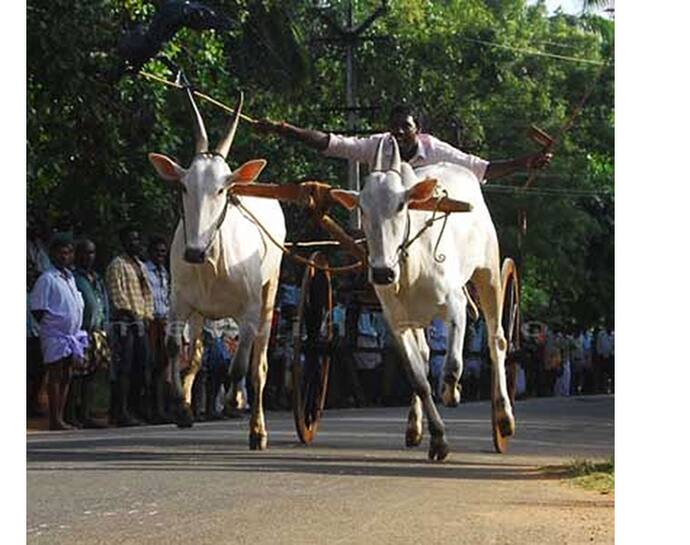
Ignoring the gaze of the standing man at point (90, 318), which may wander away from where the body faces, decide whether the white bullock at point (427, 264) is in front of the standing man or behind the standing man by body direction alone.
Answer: in front

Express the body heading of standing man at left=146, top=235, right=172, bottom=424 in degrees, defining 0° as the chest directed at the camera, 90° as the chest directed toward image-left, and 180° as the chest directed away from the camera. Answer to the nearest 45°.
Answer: approximately 315°

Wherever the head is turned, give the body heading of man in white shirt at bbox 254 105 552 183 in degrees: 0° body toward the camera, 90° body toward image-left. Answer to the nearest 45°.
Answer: approximately 0°

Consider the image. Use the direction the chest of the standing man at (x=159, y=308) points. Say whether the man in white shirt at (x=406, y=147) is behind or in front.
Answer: in front

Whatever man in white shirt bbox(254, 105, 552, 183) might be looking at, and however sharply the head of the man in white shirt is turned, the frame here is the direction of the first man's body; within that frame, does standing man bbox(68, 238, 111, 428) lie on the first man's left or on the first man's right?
on the first man's right

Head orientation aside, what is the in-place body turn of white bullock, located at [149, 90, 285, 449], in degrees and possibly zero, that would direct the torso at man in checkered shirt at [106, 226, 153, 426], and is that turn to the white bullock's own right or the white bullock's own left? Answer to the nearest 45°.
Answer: approximately 135° to the white bullock's own right

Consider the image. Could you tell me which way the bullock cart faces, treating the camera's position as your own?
facing the viewer

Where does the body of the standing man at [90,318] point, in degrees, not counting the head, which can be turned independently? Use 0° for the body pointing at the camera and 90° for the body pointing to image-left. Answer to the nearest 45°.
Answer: approximately 315°

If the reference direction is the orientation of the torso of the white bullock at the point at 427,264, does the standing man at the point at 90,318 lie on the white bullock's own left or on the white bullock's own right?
on the white bullock's own right

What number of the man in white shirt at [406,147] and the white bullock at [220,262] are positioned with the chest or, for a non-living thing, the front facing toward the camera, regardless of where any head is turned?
2

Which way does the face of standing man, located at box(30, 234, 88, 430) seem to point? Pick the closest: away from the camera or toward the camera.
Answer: toward the camera
